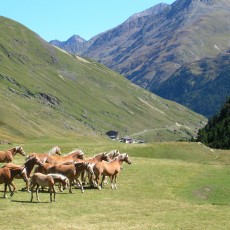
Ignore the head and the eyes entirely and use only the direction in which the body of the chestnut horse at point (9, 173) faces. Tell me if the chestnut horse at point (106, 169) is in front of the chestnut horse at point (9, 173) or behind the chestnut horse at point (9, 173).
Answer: in front

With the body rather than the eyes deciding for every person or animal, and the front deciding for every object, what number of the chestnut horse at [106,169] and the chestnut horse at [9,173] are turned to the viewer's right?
2

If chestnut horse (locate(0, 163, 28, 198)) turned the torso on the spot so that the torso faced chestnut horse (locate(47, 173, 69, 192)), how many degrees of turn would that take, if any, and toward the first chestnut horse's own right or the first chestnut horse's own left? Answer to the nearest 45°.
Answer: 0° — it already faces it

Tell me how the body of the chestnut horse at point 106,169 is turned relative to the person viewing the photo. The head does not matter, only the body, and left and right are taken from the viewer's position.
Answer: facing to the right of the viewer
